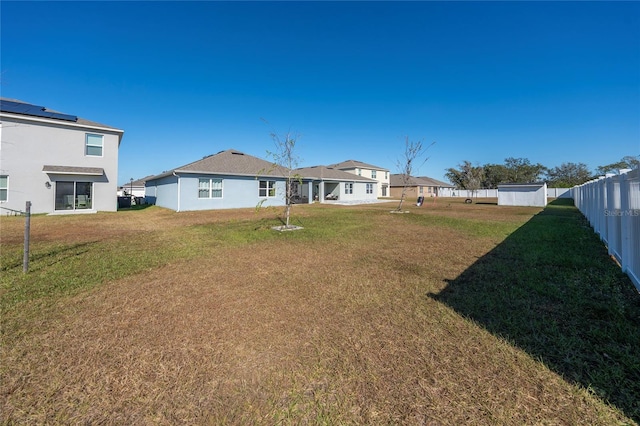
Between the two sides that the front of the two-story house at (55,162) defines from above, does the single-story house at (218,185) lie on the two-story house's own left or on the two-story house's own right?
on the two-story house's own right

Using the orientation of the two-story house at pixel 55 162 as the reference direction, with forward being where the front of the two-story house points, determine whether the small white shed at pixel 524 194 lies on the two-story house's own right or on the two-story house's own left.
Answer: on the two-story house's own right

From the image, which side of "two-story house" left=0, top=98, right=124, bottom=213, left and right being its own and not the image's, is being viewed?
back

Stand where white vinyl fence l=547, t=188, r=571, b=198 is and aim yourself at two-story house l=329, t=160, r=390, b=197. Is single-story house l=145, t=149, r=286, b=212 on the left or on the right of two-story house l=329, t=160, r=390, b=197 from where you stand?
left
